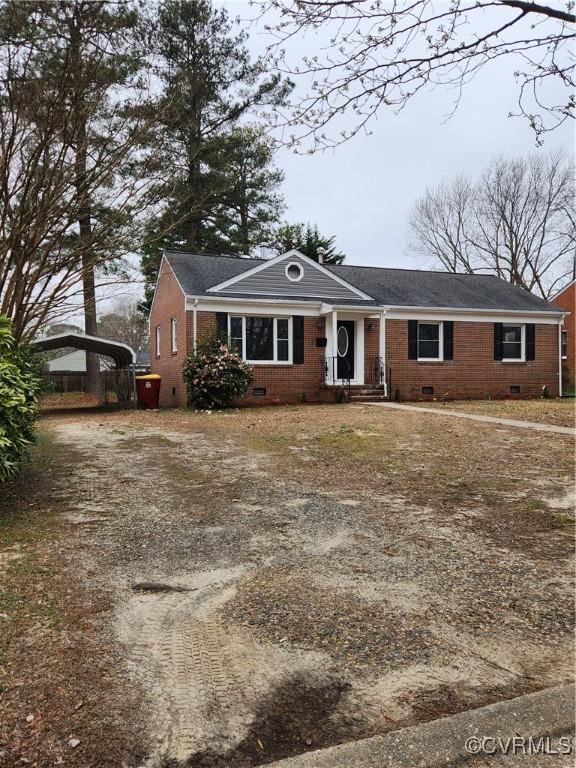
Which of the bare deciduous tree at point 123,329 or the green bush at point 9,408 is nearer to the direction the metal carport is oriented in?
the green bush

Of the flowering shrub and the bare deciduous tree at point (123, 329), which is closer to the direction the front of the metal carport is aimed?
the flowering shrub

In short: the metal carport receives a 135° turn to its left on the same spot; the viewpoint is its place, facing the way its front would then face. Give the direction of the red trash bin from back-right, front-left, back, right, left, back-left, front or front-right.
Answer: right

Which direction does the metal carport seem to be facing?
toward the camera

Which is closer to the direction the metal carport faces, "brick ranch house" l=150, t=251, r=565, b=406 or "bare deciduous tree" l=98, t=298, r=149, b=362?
the brick ranch house

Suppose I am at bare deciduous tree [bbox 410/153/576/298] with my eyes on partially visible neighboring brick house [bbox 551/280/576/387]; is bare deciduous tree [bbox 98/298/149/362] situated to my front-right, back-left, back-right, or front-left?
back-right

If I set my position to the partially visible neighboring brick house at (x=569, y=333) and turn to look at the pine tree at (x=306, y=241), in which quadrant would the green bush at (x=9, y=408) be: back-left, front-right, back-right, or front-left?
front-left

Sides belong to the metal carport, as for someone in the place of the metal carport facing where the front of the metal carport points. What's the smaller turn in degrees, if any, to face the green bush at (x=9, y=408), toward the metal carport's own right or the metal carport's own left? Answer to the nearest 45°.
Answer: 0° — it already faces it

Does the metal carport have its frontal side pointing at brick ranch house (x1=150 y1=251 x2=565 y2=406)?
no

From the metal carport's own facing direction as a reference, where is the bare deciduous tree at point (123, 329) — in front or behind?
behind

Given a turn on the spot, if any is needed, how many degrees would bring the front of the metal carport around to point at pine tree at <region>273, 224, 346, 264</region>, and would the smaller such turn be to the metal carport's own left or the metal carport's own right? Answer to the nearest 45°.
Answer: approximately 135° to the metal carport's own left
